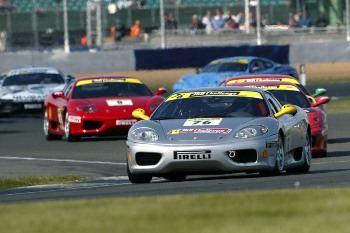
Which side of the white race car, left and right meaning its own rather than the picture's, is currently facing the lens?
front

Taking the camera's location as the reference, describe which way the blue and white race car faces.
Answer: facing the viewer and to the left of the viewer

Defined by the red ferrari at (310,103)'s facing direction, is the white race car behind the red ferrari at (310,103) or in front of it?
behind

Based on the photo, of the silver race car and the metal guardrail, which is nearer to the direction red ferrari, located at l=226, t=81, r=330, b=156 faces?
the silver race car

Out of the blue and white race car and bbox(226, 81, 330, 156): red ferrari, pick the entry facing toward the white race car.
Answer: the blue and white race car

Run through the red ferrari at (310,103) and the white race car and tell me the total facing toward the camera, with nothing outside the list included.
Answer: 2

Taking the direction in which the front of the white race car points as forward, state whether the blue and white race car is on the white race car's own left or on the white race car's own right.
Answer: on the white race car's own left

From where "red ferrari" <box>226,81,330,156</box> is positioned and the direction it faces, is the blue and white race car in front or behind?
behind

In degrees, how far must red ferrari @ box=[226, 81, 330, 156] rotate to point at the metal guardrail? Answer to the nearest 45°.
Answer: approximately 180°

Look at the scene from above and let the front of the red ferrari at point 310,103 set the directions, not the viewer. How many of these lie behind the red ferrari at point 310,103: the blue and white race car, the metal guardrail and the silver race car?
2

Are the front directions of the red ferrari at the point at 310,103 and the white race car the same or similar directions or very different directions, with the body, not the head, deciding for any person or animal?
same or similar directions

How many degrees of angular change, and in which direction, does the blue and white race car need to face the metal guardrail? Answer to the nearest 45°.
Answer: approximately 135° to its right

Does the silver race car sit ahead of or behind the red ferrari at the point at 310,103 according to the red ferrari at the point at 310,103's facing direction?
ahead
